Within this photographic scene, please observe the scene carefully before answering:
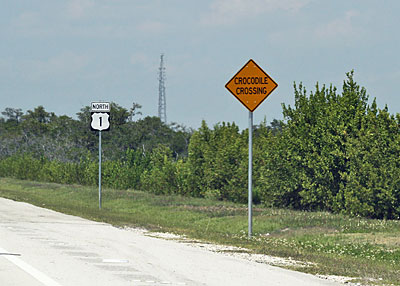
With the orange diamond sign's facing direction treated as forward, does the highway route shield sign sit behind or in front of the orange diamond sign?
behind

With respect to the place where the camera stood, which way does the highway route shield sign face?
facing the viewer

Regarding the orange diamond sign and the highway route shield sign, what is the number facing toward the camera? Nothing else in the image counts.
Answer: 2

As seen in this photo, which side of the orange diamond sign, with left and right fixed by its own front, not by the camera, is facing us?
front

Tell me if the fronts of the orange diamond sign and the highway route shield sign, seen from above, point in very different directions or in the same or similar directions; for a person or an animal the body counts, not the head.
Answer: same or similar directions

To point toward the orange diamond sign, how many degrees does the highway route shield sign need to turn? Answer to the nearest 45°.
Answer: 0° — it already faces it
